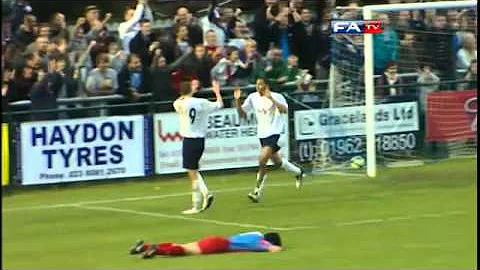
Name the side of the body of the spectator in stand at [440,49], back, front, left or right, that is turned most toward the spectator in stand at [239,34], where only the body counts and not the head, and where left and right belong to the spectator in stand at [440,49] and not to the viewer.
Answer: right

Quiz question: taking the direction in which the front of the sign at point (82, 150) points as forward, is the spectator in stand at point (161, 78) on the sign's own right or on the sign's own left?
on the sign's own left

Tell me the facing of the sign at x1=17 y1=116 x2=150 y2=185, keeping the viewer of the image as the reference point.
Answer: facing the viewer

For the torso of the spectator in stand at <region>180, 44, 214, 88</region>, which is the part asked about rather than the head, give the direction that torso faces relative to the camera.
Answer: toward the camera

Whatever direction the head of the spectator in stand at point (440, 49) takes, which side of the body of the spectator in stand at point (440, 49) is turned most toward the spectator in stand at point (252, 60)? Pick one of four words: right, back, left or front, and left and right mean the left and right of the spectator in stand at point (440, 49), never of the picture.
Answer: right

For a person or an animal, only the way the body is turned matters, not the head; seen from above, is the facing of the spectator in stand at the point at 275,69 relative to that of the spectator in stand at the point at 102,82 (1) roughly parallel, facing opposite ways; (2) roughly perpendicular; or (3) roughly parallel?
roughly parallel

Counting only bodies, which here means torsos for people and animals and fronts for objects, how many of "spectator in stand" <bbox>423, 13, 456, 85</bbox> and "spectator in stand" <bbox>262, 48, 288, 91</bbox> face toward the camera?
2

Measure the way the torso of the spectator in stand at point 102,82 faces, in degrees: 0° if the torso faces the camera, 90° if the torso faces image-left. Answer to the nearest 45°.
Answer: approximately 0°

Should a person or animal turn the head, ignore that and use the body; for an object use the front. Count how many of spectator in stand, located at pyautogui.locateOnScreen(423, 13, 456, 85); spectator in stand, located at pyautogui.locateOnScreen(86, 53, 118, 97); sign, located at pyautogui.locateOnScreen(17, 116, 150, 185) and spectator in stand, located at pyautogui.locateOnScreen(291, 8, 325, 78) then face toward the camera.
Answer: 4
